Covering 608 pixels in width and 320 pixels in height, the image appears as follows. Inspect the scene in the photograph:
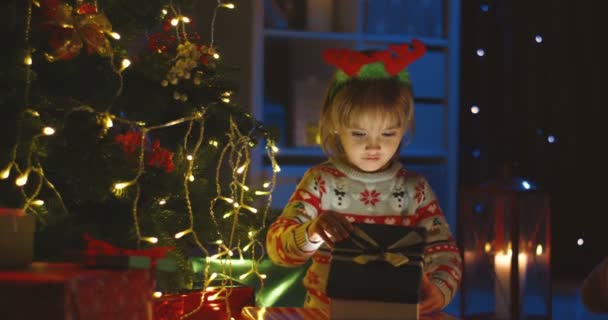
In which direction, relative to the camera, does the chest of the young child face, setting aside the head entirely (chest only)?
toward the camera

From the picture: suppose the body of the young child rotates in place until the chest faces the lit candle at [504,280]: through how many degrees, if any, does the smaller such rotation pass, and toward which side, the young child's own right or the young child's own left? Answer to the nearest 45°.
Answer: approximately 135° to the young child's own left

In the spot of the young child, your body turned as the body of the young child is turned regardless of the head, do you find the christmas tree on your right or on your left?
on your right

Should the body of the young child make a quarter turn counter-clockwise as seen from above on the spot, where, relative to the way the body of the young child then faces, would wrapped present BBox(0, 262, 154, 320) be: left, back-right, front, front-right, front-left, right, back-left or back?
back-right

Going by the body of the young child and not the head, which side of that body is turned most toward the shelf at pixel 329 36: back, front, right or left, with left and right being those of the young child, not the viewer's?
back

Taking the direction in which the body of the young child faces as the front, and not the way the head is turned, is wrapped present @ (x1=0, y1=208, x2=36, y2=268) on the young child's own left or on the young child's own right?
on the young child's own right

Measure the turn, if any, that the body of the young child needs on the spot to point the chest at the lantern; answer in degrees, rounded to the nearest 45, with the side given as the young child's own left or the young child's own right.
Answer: approximately 135° to the young child's own left
